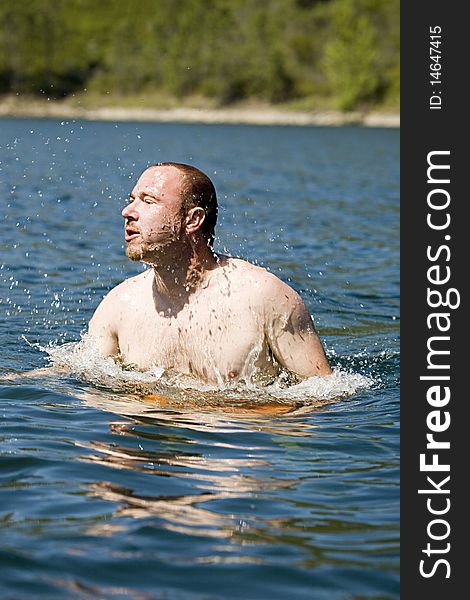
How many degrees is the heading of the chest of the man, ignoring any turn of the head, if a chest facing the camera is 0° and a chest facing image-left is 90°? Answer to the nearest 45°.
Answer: approximately 45°
